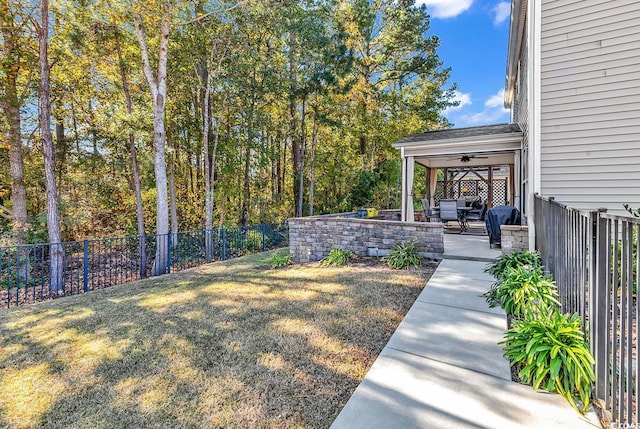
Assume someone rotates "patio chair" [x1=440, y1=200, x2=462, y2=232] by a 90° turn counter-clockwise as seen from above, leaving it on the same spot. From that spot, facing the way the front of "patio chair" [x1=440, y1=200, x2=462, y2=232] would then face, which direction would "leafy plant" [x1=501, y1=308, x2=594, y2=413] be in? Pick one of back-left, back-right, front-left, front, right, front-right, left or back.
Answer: left

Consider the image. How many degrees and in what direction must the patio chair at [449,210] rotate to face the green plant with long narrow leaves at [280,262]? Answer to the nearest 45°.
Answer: approximately 135° to its left

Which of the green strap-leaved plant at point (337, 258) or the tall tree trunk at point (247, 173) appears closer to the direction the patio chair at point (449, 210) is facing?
the tall tree trunk

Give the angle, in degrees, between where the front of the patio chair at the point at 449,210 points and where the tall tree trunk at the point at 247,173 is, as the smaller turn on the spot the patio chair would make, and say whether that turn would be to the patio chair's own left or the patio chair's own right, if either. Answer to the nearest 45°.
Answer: approximately 90° to the patio chair's own left

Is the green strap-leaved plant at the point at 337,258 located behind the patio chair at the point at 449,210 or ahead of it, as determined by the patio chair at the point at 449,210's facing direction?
behind

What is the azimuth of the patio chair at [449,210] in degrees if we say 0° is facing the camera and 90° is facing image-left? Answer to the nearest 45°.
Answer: approximately 180°

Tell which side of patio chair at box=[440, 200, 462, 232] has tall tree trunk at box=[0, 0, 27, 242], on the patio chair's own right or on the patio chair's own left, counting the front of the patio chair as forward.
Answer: on the patio chair's own left
